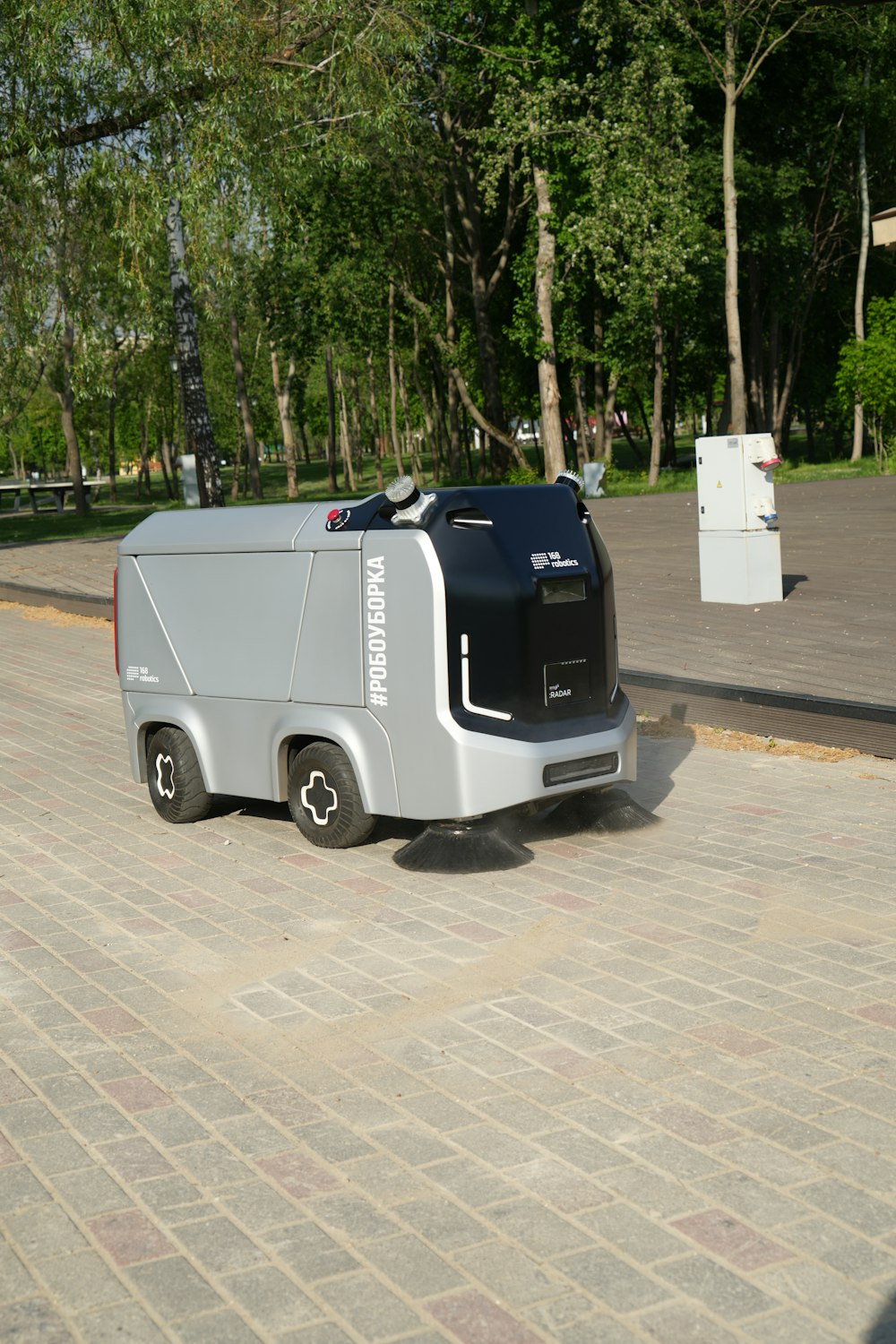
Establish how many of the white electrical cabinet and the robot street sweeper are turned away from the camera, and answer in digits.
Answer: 0

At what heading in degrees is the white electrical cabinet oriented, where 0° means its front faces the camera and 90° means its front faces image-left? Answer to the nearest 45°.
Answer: approximately 45°

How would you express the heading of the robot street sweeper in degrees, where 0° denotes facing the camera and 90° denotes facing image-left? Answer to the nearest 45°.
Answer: approximately 315°

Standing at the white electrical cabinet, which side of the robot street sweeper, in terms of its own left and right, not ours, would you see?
left

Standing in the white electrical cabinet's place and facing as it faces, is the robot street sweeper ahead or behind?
ahead

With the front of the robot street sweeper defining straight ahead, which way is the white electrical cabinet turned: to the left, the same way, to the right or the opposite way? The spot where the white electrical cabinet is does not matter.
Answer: to the right

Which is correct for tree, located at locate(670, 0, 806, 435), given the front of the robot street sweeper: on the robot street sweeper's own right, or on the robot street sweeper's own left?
on the robot street sweeper's own left

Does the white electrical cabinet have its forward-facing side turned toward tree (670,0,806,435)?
no
